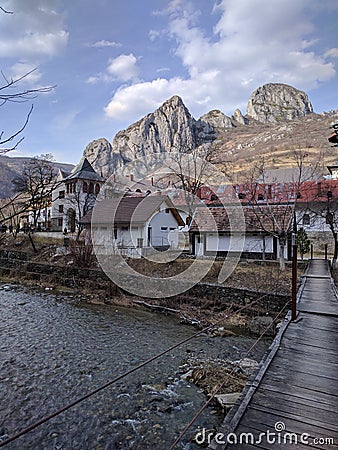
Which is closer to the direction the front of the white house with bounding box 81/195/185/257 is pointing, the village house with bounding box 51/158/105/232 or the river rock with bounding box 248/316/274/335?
the river rock

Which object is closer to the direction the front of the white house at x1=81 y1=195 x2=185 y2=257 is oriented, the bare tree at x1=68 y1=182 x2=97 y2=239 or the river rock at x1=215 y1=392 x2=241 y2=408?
the river rock

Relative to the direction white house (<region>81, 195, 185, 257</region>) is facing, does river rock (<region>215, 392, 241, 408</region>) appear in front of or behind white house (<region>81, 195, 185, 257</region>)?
in front

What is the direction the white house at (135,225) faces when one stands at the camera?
facing the viewer and to the right of the viewer

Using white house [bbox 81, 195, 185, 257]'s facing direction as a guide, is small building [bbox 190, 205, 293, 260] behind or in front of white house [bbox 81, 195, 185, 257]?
in front

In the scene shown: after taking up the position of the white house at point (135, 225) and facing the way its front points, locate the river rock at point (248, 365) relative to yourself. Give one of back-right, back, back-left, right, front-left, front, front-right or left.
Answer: front-right
